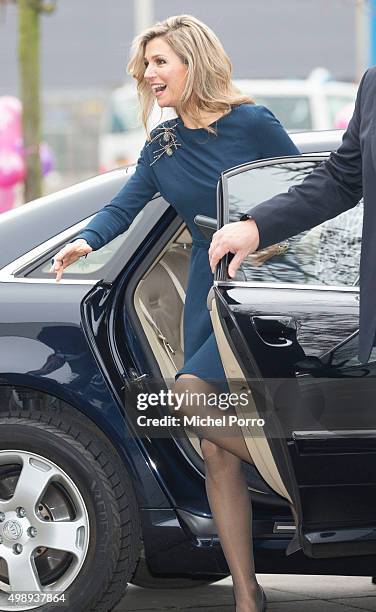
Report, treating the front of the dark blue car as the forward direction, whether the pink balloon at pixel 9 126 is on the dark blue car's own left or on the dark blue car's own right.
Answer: on the dark blue car's own left

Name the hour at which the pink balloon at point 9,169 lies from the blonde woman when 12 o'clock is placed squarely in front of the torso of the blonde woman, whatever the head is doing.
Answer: The pink balloon is roughly at 4 o'clock from the blonde woman.

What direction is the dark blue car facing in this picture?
to the viewer's right

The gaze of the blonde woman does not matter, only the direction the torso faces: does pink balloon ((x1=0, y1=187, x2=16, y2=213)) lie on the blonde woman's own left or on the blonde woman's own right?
on the blonde woman's own right

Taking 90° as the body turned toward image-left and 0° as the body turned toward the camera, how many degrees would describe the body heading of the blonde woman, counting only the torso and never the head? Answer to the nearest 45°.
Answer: approximately 45°

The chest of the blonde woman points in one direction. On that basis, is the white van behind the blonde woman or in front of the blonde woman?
behind
